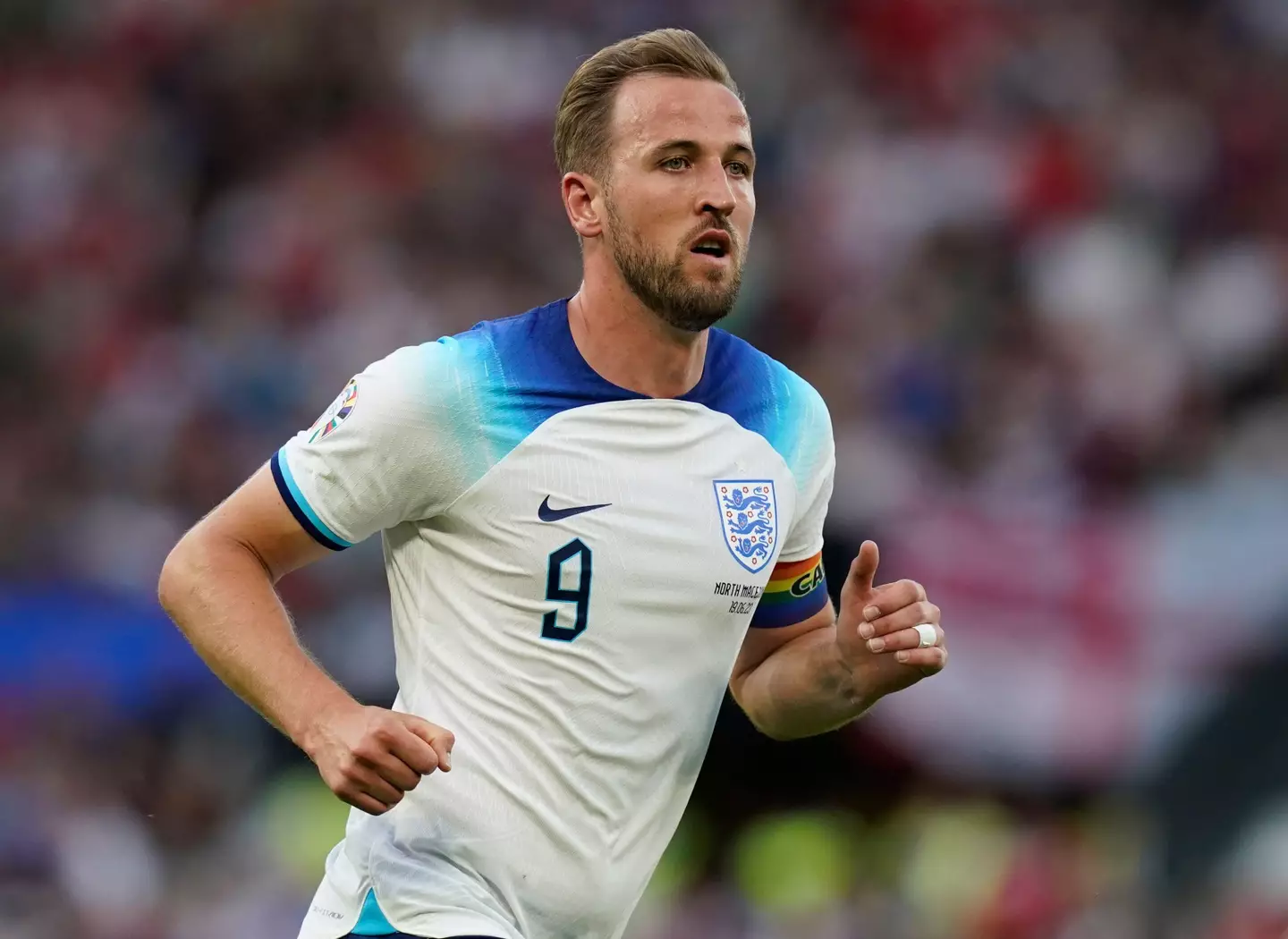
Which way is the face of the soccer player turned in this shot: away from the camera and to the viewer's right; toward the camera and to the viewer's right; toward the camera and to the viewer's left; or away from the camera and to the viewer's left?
toward the camera and to the viewer's right

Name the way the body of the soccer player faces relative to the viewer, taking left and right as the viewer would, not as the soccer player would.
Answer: facing the viewer and to the right of the viewer
